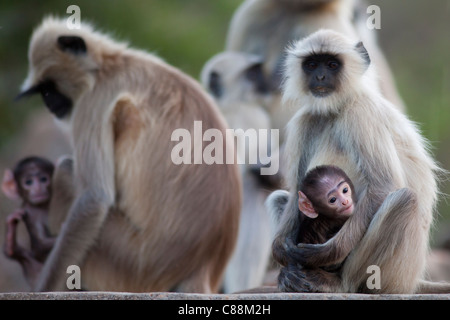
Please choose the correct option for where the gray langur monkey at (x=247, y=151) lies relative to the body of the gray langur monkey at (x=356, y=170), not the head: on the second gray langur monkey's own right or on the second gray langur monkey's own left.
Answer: on the second gray langur monkey's own right

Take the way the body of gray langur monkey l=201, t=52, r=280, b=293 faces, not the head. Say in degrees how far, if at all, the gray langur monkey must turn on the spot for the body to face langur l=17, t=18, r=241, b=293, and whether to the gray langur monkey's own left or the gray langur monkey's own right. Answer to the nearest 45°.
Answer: approximately 90° to the gray langur monkey's own right

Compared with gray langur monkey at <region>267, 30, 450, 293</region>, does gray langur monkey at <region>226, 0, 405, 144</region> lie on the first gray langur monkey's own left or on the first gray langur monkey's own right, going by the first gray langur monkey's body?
on the first gray langur monkey's own right

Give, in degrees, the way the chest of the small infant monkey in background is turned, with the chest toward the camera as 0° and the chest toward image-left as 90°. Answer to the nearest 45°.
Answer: approximately 315°
